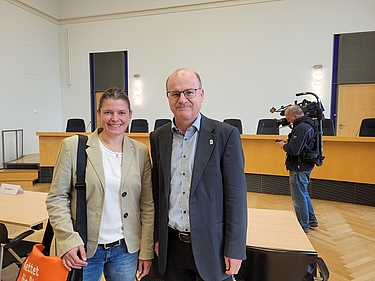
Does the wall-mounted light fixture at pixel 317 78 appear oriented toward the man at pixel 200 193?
yes

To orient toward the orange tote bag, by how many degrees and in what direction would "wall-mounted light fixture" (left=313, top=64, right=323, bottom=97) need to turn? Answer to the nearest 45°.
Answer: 0° — it already faces it

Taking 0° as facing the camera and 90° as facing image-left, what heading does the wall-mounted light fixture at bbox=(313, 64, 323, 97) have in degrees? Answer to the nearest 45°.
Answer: approximately 0°

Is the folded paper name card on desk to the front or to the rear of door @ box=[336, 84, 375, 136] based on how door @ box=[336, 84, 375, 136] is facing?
to the front

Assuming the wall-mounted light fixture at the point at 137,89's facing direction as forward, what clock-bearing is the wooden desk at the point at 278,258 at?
The wooden desk is roughly at 12 o'clock from the wall-mounted light fixture.

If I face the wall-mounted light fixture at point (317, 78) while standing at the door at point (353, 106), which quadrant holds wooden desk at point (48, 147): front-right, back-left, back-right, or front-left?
front-left

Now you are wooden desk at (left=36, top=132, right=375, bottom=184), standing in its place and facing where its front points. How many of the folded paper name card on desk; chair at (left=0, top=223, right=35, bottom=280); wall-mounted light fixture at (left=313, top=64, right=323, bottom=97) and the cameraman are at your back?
1

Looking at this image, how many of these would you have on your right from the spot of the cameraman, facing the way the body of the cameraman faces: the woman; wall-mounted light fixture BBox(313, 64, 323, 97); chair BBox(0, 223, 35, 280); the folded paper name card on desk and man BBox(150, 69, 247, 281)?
1

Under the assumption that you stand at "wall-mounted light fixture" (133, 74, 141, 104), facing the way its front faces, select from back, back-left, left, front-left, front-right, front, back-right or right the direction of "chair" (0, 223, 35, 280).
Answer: front

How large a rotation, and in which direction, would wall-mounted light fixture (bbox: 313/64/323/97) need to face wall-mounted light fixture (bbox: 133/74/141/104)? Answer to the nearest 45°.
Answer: approximately 90° to its right

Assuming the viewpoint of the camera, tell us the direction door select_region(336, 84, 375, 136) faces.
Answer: facing the viewer

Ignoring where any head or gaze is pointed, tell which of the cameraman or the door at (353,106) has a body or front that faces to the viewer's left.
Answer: the cameraman

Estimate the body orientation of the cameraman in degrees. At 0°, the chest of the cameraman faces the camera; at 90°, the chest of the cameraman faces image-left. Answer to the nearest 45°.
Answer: approximately 90°

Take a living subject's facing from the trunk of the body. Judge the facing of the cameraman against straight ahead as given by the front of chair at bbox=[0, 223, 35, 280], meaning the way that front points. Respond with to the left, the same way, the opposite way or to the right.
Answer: to the left

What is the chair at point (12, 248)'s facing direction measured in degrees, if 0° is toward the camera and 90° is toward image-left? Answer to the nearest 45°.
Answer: approximately 225°

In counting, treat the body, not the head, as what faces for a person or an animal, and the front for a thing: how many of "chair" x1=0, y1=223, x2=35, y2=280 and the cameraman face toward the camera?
0

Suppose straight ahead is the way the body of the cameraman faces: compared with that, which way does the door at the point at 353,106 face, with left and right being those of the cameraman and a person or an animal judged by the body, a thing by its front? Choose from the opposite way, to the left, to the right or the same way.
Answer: to the left

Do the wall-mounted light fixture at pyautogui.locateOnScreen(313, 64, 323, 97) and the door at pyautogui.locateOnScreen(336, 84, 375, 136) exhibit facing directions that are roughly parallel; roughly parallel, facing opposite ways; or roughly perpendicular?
roughly parallel

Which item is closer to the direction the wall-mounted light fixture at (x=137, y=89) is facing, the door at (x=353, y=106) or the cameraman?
the cameraman
